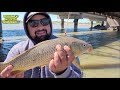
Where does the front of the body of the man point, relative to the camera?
toward the camera

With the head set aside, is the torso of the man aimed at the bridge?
no

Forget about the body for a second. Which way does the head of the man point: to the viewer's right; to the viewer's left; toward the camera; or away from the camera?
toward the camera
